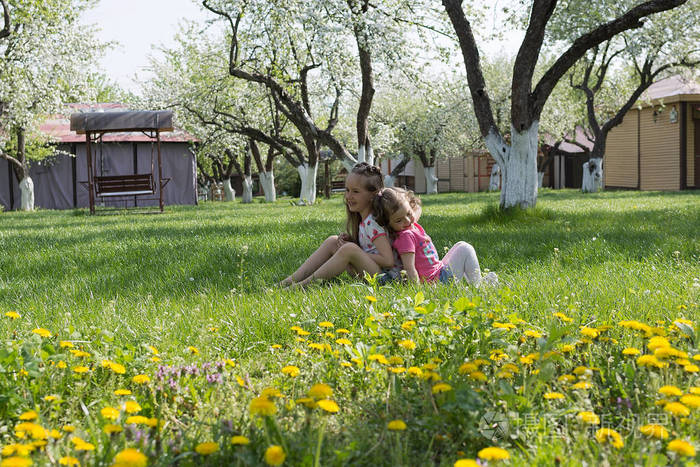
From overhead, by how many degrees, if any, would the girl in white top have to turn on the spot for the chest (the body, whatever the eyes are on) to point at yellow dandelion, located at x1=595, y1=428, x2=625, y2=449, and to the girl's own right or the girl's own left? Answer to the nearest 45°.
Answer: approximately 90° to the girl's own left

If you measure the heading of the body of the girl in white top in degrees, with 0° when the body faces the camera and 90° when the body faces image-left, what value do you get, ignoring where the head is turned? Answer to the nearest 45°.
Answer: approximately 90°

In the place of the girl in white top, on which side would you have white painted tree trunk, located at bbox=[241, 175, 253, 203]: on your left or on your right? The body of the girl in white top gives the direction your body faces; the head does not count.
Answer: on your right

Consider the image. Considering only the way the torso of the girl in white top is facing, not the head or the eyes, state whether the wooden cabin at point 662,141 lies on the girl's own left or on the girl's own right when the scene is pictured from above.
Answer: on the girl's own right

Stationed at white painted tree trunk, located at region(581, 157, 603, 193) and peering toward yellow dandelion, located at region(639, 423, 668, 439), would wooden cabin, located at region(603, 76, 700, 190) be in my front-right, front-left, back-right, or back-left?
back-left

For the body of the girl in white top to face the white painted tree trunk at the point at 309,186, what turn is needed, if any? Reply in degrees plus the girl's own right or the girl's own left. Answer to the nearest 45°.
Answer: approximately 90° to the girl's own right

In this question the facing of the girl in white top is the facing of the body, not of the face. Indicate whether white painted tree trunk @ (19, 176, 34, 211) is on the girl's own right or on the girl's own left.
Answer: on the girl's own right

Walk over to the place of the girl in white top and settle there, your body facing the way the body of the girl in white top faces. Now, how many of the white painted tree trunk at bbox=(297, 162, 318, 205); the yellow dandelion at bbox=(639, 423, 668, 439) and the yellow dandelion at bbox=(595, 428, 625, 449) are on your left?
2
